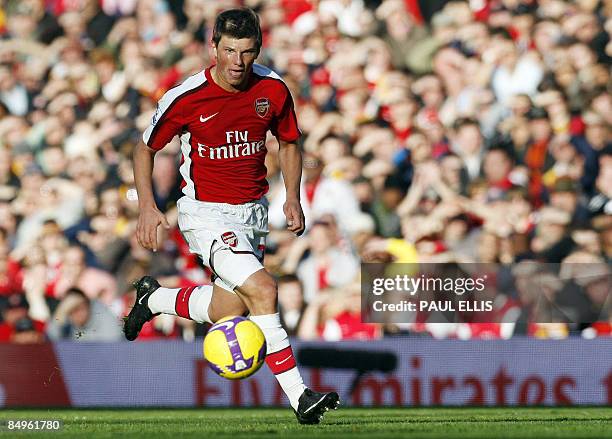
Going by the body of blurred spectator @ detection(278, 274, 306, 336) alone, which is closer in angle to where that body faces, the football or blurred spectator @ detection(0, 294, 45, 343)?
the football

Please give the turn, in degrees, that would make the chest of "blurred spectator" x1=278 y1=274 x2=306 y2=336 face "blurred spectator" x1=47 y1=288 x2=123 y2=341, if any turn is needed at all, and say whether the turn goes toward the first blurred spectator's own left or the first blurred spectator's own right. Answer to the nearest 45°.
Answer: approximately 90° to the first blurred spectator's own right

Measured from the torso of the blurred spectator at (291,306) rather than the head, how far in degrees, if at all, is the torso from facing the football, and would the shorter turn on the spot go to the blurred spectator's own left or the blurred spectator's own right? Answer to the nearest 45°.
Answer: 0° — they already face it

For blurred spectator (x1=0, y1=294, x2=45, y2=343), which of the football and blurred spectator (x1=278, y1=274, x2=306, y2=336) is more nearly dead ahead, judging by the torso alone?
the football

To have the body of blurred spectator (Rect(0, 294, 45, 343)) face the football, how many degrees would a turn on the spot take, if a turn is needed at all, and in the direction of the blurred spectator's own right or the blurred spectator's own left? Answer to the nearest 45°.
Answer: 0° — they already face it

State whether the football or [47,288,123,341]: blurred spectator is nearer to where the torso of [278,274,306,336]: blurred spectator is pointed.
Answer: the football

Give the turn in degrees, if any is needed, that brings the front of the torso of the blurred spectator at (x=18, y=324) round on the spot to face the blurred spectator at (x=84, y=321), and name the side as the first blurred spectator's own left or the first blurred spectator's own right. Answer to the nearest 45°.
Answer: approximately 45° to the first blurred spectator's own left

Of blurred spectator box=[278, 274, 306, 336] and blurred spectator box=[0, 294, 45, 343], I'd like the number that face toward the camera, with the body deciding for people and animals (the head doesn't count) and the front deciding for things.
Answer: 2

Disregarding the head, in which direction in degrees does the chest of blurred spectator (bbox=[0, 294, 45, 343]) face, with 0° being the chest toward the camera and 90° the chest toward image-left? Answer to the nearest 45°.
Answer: approximately 0°

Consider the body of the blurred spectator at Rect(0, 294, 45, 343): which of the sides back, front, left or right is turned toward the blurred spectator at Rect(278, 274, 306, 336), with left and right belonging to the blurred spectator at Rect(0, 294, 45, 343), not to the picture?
left

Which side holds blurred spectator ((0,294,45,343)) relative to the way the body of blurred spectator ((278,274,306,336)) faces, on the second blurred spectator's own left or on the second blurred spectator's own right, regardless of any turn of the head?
on the second blurred spectator's own right
